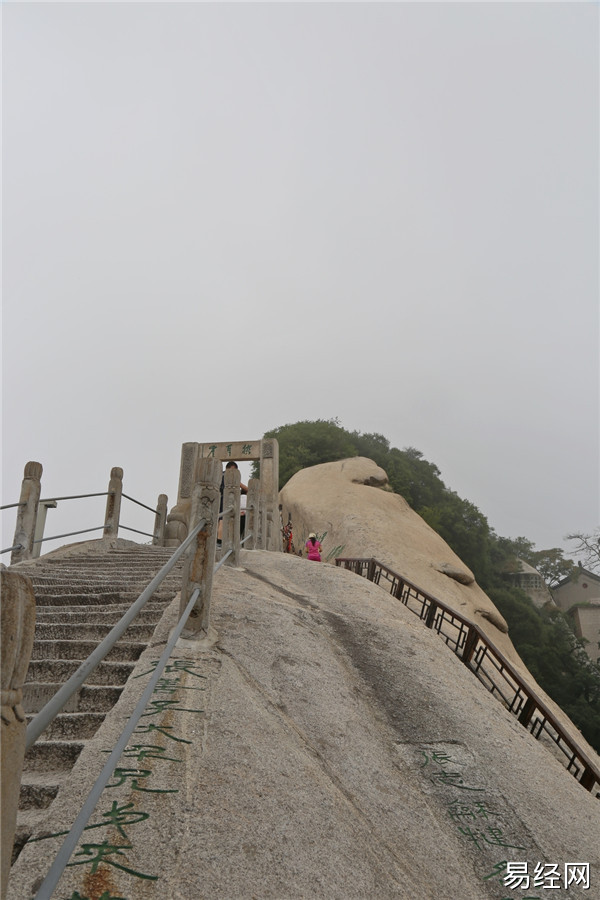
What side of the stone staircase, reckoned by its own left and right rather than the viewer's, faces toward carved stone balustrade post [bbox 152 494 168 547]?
back

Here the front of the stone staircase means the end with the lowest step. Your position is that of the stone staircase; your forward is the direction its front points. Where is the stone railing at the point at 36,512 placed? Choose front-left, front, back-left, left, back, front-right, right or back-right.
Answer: back

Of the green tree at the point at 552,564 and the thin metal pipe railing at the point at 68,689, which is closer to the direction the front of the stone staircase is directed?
the thin metal pipe railing

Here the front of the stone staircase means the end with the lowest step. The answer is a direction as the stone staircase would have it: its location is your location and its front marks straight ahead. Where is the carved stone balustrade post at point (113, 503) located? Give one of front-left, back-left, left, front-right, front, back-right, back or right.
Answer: back

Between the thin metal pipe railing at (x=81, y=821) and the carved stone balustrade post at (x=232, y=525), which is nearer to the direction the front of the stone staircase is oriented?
the thin metal pipe railing

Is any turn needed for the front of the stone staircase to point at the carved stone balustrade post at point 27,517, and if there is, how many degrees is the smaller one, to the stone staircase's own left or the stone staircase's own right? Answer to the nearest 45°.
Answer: approximately 180°

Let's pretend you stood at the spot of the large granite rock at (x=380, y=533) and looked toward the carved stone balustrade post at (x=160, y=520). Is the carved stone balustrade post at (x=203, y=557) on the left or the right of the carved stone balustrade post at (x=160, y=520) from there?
left

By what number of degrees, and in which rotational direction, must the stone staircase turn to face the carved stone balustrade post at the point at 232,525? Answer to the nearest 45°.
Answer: approximately 135° to its left

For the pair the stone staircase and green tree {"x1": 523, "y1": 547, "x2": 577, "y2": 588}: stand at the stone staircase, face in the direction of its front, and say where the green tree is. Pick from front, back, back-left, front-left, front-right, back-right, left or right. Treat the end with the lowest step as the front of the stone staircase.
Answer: back-left

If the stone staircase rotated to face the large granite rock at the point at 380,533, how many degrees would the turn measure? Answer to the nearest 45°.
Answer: approximately 135° to its left

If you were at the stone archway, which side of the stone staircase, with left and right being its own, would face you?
back

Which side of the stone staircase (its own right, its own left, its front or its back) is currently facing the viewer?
front
